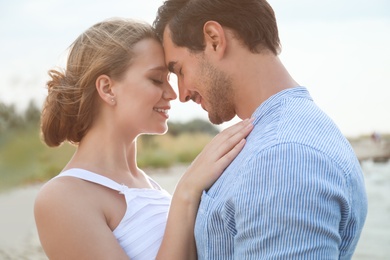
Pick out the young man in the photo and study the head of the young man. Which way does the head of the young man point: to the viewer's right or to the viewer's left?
to the viewer's left

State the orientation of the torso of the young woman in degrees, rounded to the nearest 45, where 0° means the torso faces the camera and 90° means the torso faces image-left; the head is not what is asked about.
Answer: approximately 270°

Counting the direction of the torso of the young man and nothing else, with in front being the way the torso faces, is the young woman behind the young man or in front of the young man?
in front

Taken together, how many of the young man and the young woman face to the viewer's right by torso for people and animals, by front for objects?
1

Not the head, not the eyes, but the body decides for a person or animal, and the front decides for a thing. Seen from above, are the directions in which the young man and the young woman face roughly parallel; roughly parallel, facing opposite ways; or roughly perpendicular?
roughly parallel, facing opposite ways

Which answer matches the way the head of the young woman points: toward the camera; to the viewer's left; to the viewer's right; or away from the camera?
to the viewer's right

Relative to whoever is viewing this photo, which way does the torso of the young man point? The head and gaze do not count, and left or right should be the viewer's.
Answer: facing to the left of the viewer
